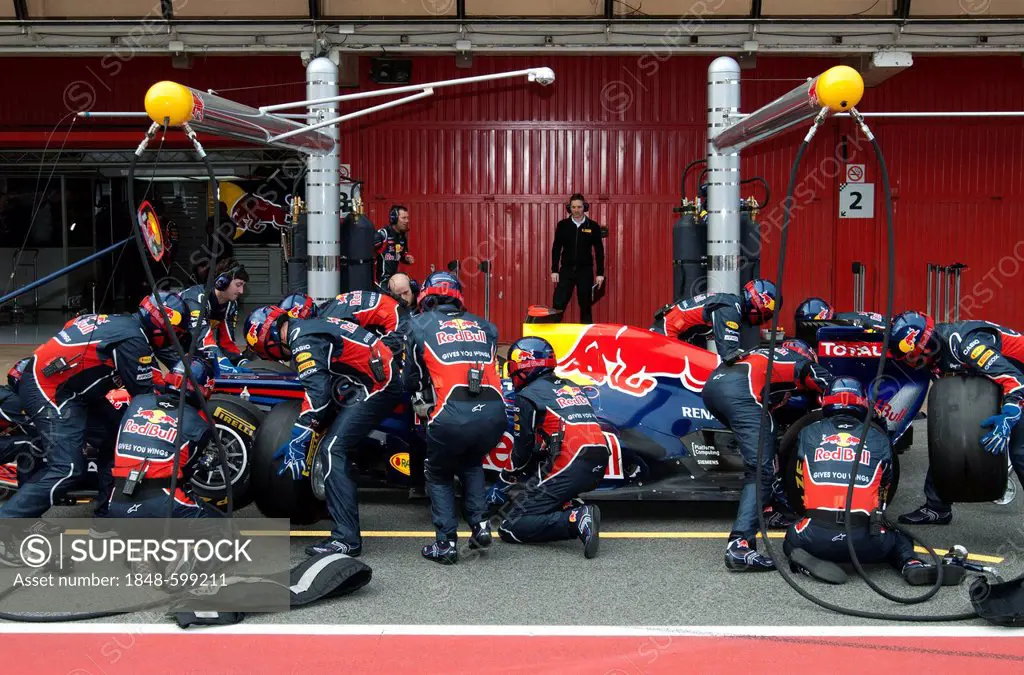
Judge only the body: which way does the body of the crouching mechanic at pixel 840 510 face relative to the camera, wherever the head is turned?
away from the camera

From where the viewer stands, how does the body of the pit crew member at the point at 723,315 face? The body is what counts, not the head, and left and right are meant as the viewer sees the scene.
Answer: facing to the right of the viewer

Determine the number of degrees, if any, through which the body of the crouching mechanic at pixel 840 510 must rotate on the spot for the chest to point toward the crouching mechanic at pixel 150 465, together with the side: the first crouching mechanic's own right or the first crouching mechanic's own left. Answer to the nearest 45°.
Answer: approximately 90° to the first crouching mechanic's own left

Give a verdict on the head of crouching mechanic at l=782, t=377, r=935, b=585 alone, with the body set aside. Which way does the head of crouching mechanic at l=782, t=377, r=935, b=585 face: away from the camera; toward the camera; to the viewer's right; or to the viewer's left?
away from the camera

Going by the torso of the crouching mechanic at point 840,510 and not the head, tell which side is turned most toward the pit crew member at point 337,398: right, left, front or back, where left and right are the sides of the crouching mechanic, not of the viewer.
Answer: left

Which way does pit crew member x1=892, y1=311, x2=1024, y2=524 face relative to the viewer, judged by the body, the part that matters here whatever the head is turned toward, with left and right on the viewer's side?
facing to the left of the viewer

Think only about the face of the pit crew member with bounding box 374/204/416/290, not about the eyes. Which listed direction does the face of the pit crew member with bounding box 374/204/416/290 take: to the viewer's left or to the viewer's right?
to the viewer's right

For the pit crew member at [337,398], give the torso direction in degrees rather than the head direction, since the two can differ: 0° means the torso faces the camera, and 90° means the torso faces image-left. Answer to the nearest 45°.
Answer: approximately 90°

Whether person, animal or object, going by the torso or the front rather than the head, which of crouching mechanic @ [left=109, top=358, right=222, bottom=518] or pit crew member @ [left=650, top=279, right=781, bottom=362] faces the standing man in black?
the crouching mechanic

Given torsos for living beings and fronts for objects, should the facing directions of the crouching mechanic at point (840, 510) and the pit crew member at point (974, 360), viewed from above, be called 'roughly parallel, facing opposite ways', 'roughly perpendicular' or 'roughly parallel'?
roughly perpendicular
